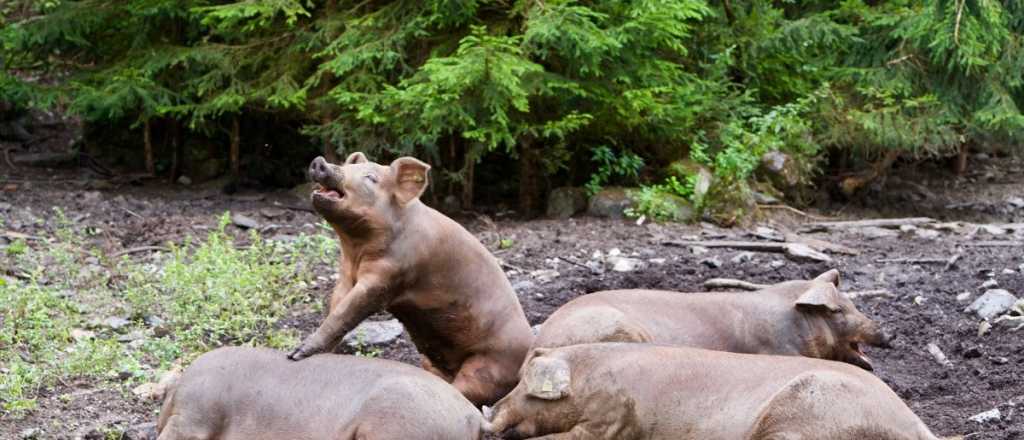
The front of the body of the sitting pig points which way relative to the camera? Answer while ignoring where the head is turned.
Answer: to the viewer's left

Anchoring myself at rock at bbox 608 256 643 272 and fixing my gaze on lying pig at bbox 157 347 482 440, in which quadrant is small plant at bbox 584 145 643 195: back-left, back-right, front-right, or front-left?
back-right

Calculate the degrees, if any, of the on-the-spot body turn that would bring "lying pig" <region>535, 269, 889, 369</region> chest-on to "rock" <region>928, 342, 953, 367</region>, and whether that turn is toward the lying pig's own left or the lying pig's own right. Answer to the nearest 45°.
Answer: approximately 45° to the lying pig's own left

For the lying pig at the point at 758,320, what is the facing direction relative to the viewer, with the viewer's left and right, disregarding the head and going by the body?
facing to the right of the viewer

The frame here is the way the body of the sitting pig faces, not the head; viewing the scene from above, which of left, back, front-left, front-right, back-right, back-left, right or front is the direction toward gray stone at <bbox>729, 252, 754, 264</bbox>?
back-right

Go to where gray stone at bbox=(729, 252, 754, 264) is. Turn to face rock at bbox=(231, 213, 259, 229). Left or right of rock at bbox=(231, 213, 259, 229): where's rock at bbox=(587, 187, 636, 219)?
right

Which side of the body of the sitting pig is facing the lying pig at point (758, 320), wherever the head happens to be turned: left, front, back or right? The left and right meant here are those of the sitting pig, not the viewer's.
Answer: back
